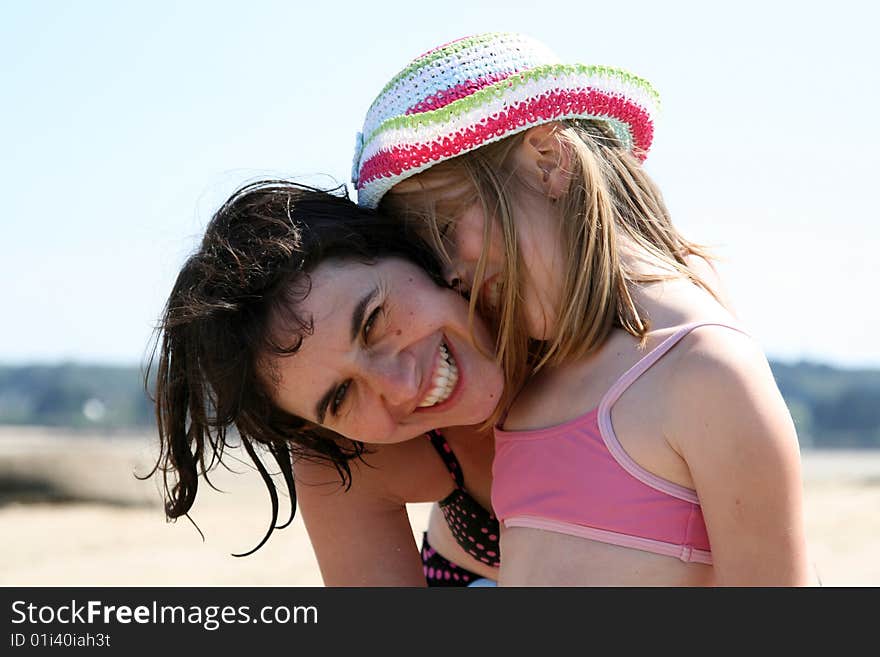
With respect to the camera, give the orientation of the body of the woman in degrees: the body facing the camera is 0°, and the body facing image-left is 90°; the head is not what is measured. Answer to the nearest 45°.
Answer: approximately 0°

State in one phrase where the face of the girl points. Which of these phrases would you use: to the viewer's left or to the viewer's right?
to the viewer's left

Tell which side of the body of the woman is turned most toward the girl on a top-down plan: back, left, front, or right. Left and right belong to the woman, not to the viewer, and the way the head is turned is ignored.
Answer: left

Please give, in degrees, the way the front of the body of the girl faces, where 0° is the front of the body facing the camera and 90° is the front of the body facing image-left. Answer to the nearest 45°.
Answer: approximately 45°
